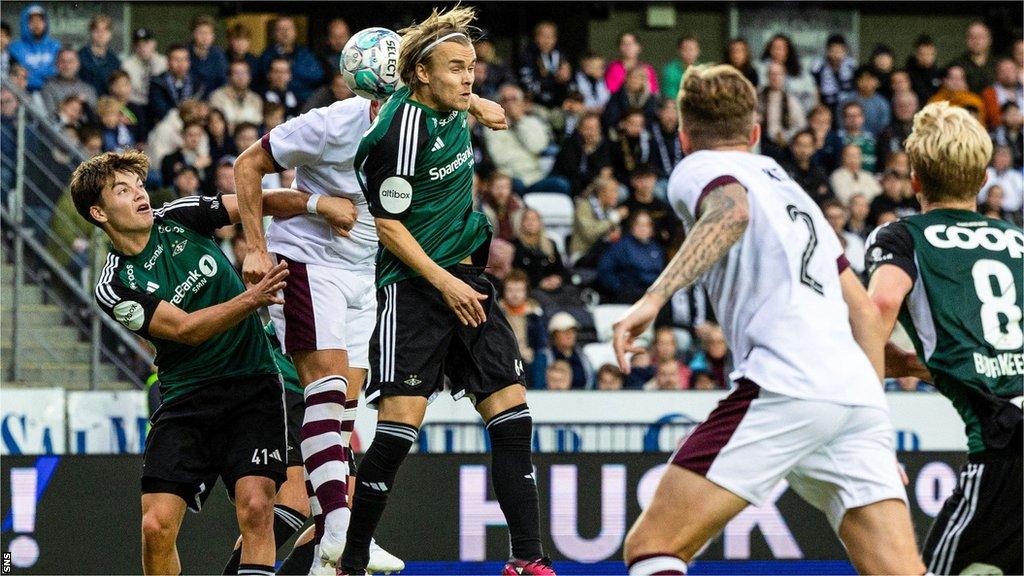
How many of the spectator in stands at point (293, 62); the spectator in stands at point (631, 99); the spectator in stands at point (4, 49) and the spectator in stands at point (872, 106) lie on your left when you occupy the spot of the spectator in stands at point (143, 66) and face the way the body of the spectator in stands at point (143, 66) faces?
3

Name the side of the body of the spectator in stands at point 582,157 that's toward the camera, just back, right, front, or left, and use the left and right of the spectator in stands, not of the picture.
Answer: front

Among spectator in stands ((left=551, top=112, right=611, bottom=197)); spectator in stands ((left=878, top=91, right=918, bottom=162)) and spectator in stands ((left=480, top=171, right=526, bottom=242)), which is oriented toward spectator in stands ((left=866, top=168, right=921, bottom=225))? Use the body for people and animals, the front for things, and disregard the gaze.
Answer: spectator in stands ((left=878, top=91, right=918, bottom=162))

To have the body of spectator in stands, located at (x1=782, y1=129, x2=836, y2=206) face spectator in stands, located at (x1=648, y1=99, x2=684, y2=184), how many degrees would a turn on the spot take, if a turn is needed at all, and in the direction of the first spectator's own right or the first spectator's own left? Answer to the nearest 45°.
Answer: approximately 90° to the first spectator's own right

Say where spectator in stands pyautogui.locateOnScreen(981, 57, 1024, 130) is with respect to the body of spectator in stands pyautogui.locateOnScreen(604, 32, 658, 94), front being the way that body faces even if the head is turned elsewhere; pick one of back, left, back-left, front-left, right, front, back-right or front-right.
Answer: left

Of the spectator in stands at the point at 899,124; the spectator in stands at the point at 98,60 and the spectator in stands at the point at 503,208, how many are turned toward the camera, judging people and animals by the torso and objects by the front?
3

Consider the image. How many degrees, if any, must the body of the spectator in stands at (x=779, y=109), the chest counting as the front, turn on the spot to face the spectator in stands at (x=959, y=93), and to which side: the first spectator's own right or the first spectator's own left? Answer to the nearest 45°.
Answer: approximately 135° to the first spectator's own left

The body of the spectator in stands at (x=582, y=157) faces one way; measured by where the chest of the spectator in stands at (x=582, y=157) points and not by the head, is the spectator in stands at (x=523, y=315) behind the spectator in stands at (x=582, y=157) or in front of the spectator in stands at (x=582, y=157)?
in front

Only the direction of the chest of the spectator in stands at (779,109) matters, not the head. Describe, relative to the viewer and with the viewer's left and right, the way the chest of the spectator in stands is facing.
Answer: facing the viewer

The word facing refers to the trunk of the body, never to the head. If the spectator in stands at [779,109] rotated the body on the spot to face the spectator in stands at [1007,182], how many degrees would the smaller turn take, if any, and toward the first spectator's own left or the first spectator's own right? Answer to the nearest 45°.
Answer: approximately 90° to the first spectator's own left

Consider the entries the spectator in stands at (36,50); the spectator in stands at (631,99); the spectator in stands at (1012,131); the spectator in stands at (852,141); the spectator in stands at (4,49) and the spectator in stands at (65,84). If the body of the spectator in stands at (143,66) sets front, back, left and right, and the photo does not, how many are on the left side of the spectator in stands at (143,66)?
3

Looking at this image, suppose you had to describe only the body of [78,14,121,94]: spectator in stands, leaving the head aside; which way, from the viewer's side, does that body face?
toward the camera

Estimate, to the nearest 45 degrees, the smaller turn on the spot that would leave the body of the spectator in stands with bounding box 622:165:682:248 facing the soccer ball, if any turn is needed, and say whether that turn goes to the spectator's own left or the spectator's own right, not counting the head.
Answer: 0° — they already face it

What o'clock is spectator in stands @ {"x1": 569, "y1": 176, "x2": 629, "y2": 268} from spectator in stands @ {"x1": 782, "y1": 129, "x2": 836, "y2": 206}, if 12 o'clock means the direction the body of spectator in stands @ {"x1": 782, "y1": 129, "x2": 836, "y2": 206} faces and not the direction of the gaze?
spectator in stands @ {"x1": 569, "y1": 176, "x2": 629, "y2": 268} is roughly at 2 o'clock from spectator in stands @ {"x1": 782, "y1": 129, "x2": 836, "y2": 206}.
